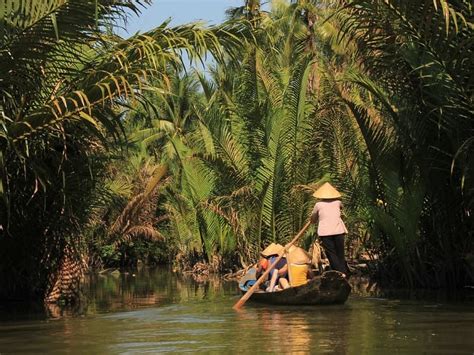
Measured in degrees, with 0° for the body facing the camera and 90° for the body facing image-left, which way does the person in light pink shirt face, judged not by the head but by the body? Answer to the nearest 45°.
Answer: approximately 135°

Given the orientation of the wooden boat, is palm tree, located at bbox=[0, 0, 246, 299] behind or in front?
in front

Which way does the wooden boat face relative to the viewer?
to the viewer's left
